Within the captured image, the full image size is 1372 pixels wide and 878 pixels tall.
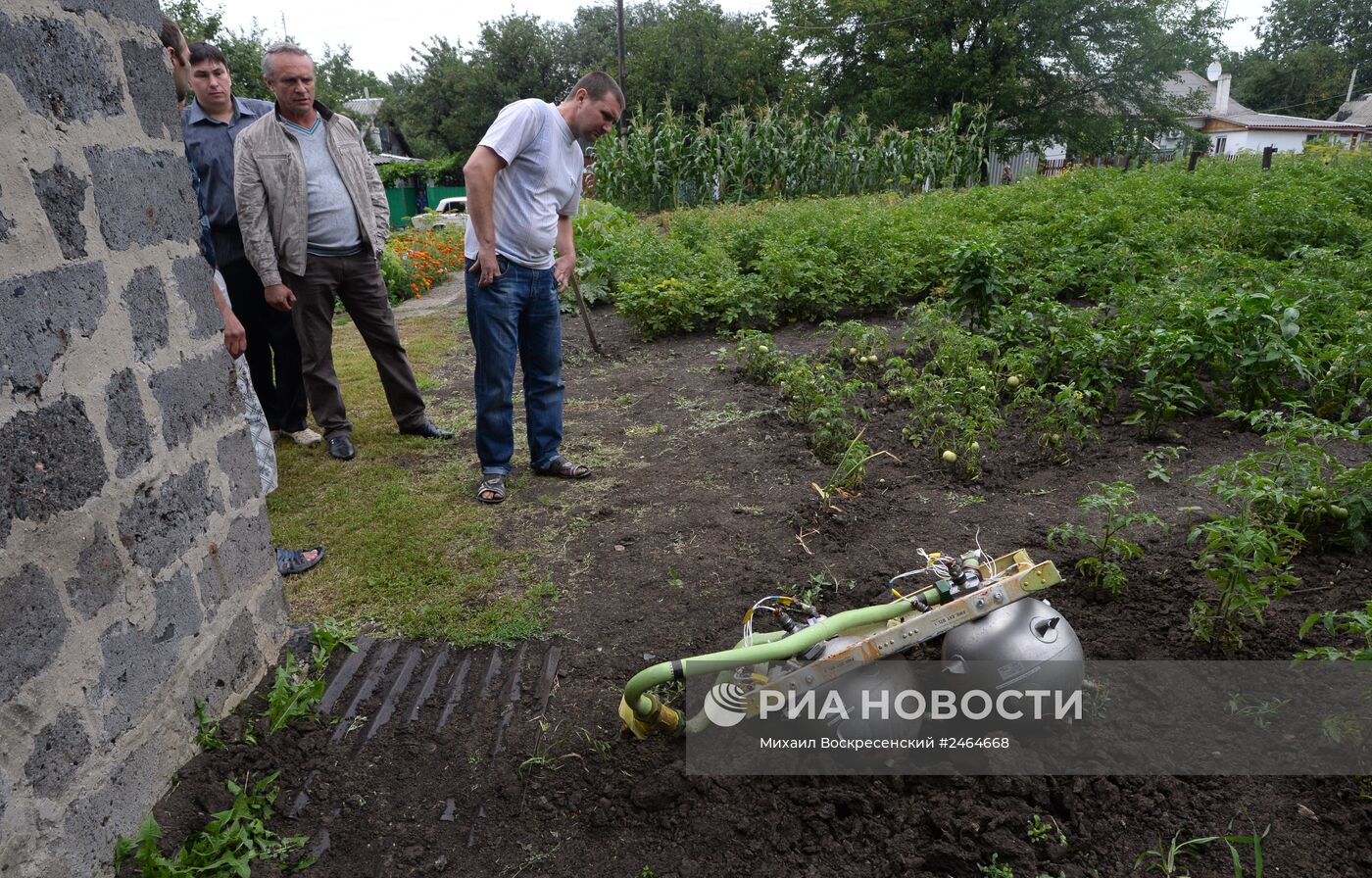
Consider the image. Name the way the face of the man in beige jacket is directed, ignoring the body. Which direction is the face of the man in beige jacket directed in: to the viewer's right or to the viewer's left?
to the viewer's right

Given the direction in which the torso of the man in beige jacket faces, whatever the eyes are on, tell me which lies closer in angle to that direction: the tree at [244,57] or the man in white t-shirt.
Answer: the man in white t-shirt

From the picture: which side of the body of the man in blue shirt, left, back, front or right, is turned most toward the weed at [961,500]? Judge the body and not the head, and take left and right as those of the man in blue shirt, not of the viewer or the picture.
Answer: front

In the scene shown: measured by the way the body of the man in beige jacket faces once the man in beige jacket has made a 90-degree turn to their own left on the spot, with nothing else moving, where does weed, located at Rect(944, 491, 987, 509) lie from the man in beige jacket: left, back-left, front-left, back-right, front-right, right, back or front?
right

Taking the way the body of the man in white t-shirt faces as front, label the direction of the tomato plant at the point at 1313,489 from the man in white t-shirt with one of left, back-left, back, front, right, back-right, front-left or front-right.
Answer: front

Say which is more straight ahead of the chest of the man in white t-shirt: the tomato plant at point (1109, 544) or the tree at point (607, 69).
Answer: the tomato plant

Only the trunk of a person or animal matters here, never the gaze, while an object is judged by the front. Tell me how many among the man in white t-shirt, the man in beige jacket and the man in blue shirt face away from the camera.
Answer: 0

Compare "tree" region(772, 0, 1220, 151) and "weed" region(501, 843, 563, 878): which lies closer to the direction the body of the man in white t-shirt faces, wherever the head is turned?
the weed

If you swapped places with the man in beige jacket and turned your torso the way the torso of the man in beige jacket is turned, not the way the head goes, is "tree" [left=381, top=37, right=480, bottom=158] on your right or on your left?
on your left

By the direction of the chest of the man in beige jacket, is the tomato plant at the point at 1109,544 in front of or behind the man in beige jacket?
in front

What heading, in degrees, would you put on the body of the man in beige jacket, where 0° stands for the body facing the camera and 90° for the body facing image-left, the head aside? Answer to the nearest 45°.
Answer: approximately 315°

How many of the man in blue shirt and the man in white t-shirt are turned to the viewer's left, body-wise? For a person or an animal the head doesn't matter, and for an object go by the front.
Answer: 0

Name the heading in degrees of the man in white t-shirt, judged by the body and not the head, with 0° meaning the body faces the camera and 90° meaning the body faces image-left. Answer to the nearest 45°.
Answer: approximately 315°

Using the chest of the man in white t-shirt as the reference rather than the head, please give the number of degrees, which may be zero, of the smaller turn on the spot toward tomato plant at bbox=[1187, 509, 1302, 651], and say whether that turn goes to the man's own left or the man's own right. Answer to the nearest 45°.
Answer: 0° — they already face it
